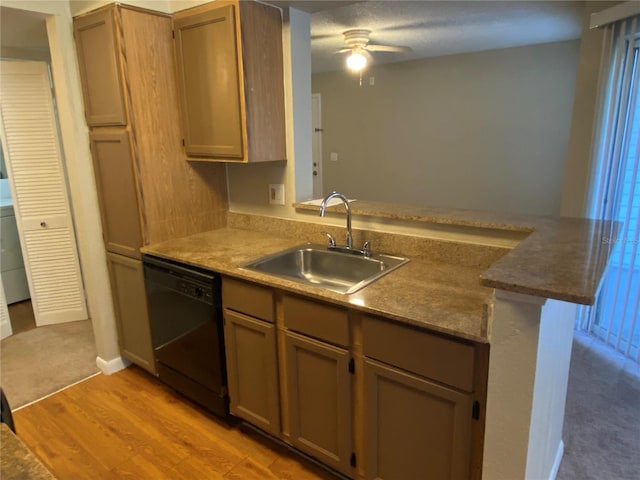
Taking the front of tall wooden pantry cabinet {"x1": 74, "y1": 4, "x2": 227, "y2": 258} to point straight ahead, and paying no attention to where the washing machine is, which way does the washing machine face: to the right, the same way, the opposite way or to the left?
to the left

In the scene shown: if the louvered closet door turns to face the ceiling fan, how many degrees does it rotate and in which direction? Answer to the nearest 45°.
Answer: approximately 90° to its left

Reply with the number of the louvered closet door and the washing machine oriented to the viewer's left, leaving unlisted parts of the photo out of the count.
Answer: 0

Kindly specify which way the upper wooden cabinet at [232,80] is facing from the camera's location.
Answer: facing the viewer and to the left of the viewer

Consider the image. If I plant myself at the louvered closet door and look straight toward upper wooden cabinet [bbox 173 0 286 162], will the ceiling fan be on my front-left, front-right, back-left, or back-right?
front-left

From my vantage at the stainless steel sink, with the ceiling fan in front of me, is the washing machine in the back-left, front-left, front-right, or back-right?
front-left

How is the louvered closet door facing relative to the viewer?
toward the camera

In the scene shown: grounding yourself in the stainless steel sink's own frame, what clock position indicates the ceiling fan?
The ceiling fan is roughly at 5 o'clock from the stainless steel sink.

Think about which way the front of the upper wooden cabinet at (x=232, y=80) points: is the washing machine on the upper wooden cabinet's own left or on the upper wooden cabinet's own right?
on the upper wooden cabinet's own right

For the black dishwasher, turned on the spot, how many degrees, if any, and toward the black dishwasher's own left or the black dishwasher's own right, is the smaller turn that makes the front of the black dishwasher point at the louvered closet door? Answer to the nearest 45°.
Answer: approximately 90° to the black dishwasher's own right

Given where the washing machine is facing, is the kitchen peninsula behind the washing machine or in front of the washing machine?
in front

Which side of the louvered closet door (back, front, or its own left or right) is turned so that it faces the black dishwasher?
front

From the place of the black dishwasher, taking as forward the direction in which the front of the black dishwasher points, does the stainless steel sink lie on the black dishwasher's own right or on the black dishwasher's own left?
on the black dishwasher's own left
